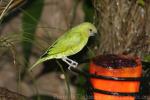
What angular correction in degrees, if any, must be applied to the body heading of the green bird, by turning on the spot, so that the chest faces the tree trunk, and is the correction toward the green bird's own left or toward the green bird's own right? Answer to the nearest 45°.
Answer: approximately 45° to the green bird's own left

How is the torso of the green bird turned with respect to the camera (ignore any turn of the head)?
to the viewer's right
